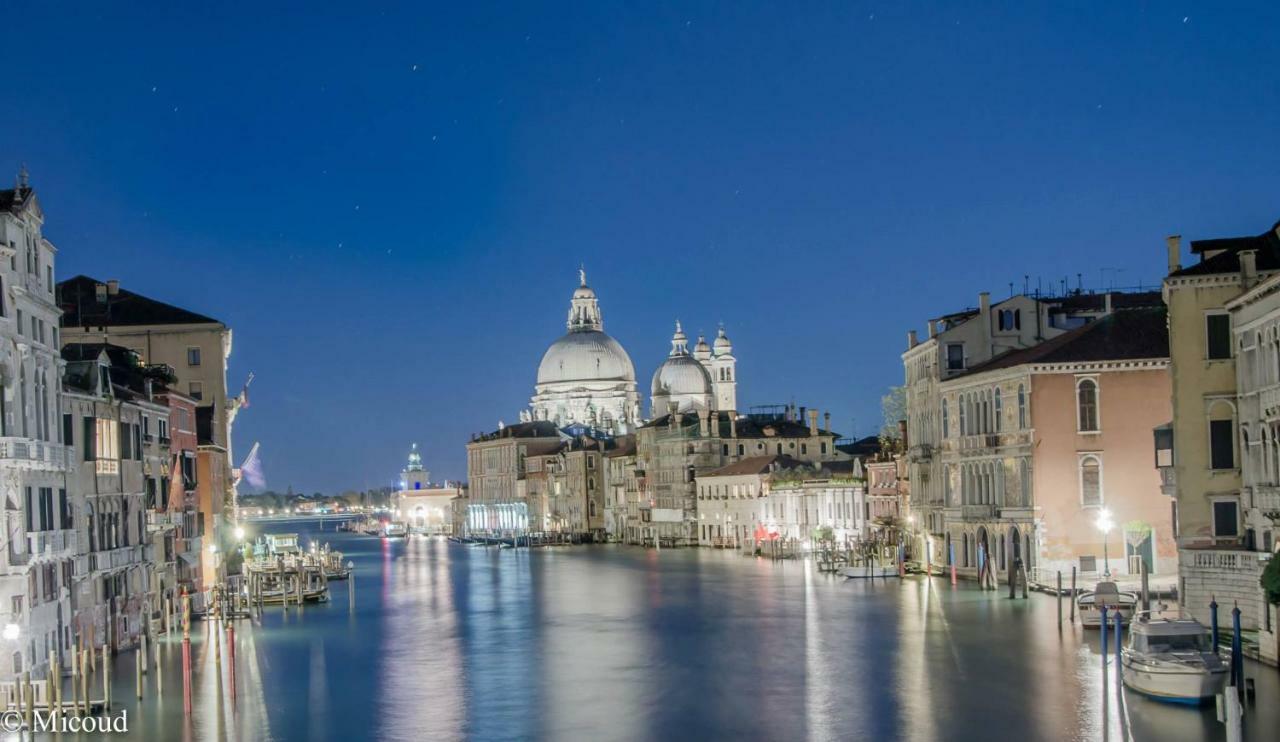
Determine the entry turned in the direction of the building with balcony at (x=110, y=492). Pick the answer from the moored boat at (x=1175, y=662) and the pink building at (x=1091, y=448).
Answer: the pink building

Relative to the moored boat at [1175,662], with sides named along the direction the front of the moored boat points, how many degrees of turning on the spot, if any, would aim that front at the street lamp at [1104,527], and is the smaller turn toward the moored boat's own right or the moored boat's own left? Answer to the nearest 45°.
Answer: approximately 135° to the moored boat's own left

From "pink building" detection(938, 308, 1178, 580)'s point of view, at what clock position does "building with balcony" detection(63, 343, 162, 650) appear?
The building with balcony is roughly at 12 o'clock from the pink building.

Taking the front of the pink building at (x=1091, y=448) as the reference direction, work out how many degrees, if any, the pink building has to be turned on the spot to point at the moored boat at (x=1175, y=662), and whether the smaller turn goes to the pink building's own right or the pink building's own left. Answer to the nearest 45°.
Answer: approximately 45° to the pink building's own left

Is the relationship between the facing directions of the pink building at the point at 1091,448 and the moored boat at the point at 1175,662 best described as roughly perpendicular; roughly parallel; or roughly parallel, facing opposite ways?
roughly perpendicular

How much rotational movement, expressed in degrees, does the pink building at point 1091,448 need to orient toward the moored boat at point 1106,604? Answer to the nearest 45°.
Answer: approximately 45° to its left

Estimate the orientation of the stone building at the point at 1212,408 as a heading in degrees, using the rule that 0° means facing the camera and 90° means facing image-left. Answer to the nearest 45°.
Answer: approximately 45°

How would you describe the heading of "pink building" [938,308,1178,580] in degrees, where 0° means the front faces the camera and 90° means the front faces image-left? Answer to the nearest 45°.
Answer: approximately 45°

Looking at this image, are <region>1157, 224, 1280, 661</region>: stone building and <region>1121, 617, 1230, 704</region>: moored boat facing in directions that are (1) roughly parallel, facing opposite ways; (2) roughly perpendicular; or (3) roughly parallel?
roughly perpendicular
